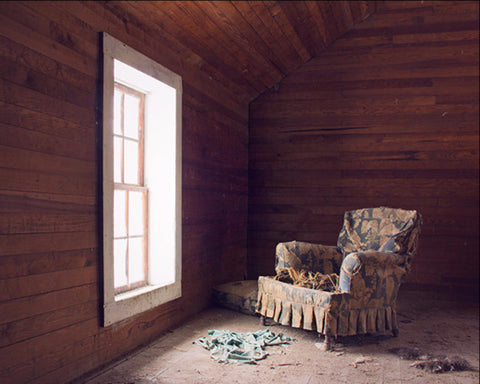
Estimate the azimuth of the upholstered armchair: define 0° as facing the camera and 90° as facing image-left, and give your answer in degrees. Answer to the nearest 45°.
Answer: approximately 45°

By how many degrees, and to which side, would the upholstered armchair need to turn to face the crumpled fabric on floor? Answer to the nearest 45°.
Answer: approximately 45° to its right

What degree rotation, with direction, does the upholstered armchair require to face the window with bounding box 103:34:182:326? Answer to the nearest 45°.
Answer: approximately 45° to its right

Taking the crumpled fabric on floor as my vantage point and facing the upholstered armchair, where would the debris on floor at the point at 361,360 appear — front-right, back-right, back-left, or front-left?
front-right

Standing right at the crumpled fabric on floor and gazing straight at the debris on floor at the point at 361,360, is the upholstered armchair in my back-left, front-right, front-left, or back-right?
front-left
